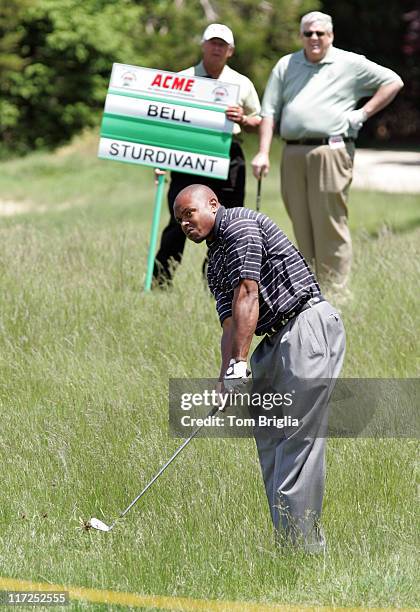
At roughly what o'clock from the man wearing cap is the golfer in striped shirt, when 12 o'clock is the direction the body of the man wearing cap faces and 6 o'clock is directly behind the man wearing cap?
The golfer in striped shirt is roughly at 12 o'clock from the man wearing cap.

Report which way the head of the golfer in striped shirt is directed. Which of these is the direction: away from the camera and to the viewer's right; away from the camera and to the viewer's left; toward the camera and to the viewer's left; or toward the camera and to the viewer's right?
toward the camera and to the viewer's left

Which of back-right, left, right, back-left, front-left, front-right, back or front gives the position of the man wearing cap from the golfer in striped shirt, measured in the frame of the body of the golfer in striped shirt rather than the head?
right

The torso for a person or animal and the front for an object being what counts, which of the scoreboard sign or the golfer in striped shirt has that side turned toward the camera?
the scoreboard sign

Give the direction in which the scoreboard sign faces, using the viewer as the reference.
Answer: facing the viewer

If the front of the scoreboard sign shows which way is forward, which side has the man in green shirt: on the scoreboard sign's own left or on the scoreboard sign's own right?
on the scoreboard sign's own left

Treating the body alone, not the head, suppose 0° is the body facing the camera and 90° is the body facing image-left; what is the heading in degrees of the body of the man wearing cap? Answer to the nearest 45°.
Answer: approximately 0°

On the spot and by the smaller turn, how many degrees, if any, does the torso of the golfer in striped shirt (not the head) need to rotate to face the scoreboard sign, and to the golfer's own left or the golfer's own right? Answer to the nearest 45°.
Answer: approximately 90° to the golfer's own right

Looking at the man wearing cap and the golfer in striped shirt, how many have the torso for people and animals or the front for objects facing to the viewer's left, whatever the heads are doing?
1

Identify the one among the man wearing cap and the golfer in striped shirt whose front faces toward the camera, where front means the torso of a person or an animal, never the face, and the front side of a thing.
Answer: the man wearing cap

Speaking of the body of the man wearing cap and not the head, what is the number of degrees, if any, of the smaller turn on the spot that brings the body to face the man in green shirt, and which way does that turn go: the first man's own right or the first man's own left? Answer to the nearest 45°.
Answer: approximately 90° to the first man's own left

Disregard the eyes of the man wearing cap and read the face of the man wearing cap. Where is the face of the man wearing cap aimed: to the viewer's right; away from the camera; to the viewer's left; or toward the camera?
toward the camera

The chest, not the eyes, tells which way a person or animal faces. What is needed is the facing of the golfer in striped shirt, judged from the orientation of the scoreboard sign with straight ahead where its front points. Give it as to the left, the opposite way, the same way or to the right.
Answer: to the right

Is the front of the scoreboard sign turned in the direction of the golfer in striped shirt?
yes
